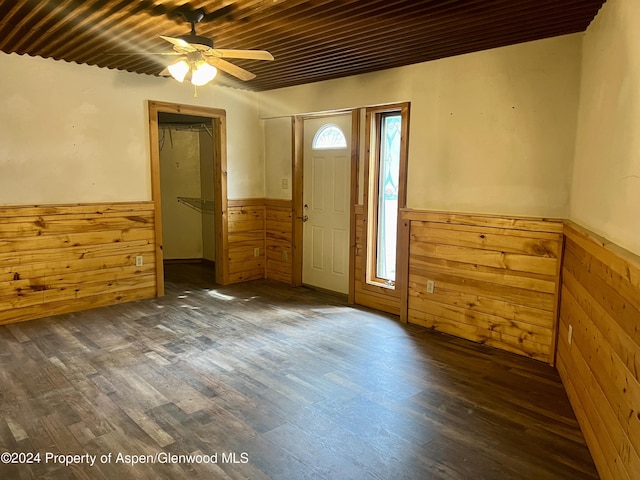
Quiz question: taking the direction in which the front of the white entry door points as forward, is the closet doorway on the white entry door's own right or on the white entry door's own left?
on the white entry door's own right

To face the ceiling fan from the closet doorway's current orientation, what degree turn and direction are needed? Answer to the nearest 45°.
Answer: approximately 45° to its right

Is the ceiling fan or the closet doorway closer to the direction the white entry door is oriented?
the ceiling fan
